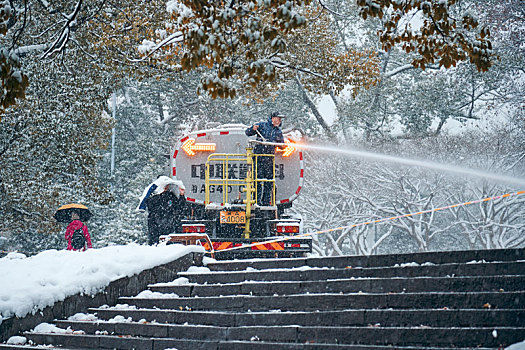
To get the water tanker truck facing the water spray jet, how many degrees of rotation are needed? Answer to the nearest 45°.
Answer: approximately 45° to its right

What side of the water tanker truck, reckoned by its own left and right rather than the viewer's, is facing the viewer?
back
